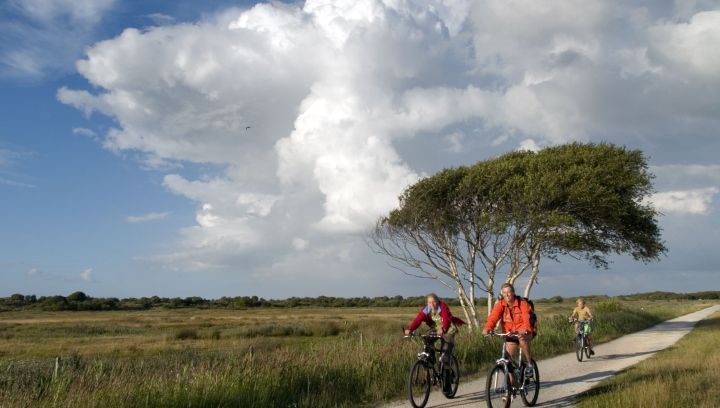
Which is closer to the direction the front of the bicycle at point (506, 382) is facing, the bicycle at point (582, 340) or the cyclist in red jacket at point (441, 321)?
the cyclist in red jacket

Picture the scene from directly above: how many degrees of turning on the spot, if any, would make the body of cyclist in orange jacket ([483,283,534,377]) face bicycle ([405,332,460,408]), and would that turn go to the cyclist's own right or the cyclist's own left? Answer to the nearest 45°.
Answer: approximately 45° to the cyclist's own right

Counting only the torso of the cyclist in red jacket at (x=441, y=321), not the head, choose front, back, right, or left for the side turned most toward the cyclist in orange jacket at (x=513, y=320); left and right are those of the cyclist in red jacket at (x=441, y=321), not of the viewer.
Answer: left

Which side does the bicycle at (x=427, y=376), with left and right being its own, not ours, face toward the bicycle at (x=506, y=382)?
left

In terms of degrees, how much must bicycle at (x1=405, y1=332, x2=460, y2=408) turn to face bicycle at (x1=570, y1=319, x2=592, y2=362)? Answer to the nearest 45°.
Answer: approximately 180°

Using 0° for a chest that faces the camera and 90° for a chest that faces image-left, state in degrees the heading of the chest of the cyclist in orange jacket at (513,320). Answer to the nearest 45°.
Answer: approximately 45°

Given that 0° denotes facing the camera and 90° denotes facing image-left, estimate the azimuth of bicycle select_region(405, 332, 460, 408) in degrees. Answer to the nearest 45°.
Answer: approximately 45°

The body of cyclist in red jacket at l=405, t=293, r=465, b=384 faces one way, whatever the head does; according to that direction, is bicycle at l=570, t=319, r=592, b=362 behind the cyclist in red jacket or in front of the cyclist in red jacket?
behind
